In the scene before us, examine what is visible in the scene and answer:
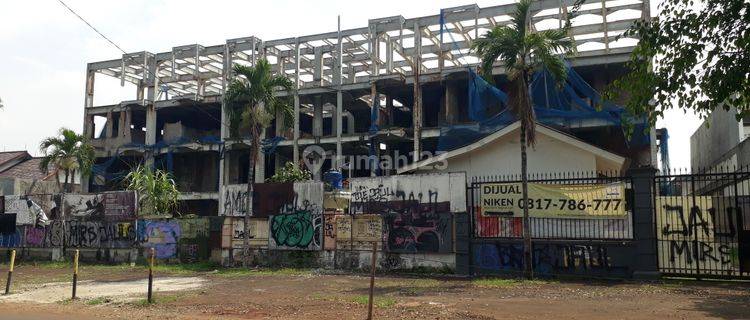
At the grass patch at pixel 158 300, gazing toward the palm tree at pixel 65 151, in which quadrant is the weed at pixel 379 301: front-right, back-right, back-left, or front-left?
back-right

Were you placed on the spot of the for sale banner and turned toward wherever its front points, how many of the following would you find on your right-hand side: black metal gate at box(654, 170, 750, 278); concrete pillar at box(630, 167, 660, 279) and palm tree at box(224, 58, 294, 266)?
1

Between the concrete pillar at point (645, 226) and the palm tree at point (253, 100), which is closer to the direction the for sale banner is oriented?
the concrete pillar

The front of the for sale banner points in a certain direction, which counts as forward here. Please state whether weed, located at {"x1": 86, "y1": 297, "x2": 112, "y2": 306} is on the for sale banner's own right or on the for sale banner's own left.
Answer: on the for sale banner's own right

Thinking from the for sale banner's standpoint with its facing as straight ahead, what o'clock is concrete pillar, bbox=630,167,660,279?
The concrete pillar is roughly at 10 o'clock from the for sale banner.

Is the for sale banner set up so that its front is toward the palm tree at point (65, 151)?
no

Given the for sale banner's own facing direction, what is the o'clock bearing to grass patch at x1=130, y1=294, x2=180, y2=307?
The grass patch is roughly at 2 o'clock from the for sale banner.

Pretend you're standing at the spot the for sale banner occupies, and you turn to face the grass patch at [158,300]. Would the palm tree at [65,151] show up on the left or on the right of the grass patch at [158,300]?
right

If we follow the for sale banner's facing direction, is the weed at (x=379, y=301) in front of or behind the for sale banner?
in front

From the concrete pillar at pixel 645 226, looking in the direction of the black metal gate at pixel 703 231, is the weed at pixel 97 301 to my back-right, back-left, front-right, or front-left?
back-right

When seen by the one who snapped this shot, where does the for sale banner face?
facing the viewer

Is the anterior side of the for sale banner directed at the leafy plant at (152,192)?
no

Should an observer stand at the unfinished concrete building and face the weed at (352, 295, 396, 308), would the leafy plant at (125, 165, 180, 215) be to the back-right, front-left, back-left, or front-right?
front-right
